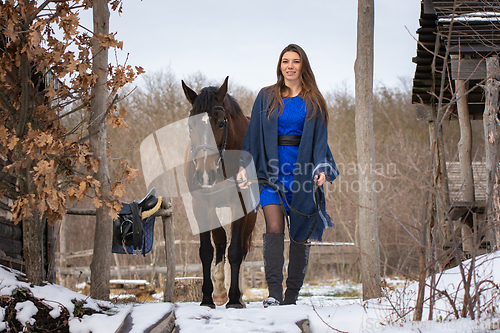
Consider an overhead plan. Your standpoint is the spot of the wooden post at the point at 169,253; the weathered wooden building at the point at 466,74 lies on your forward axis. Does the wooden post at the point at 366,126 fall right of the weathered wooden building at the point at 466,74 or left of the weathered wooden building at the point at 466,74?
right

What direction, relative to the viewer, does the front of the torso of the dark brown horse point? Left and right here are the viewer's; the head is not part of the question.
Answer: facing the viewer

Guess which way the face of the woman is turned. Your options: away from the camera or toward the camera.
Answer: toward the camera

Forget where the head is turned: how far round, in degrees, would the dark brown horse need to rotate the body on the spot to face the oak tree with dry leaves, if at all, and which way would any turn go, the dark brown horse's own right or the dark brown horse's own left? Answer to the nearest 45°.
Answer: approximately 90° to the dark brown horse's own right

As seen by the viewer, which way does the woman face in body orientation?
toward the camera

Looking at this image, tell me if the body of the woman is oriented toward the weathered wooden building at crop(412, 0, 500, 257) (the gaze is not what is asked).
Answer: no

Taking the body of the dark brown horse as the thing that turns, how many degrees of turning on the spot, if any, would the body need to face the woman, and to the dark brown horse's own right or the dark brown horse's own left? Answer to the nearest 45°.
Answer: approximately 45° to the dark brown horse's own left

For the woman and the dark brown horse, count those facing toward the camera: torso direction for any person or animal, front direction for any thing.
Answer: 2

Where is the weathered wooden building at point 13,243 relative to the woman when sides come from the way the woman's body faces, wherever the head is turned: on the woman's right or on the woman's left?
on the woman's right

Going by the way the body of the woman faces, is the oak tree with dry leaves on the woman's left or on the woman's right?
on the woman's right

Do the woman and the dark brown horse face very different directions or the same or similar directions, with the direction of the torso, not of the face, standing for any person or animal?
same or similar directions

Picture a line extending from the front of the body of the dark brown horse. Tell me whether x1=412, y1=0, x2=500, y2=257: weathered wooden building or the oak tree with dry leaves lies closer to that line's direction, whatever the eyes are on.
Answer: the oak tree with dry leaves
